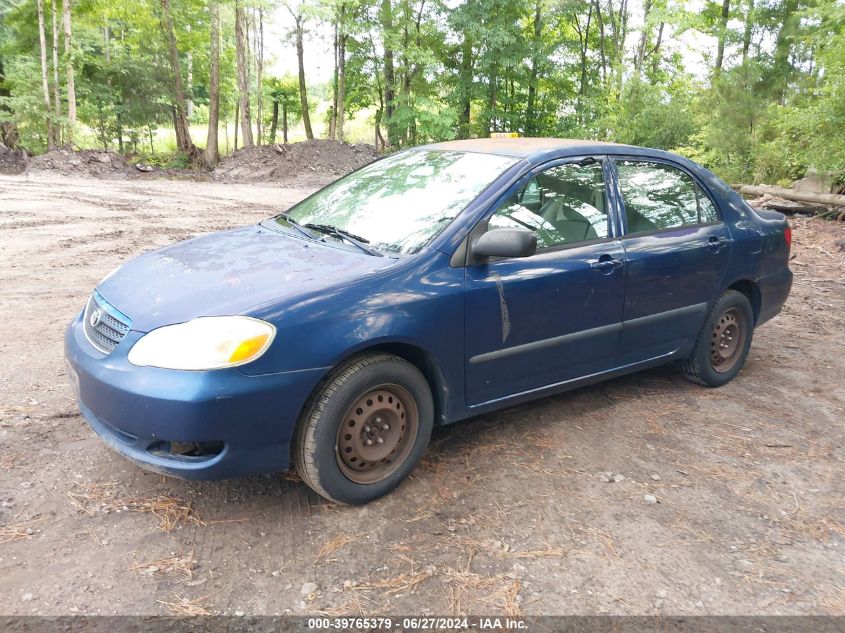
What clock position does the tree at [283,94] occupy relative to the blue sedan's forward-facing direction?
The tree is roughly at 4 o'clock from the blue sedan.

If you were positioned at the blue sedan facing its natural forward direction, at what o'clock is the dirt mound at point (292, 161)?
The dirt mound is roughly at 4 o'clock from the blue sedan.

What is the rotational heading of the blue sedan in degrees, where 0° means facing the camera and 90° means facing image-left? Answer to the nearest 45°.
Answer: approximately 45°

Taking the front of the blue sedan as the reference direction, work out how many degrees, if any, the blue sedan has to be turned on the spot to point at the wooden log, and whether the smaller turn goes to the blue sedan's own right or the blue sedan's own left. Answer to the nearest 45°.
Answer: approximately 180°

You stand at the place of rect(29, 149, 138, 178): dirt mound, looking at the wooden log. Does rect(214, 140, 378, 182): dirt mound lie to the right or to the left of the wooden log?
left

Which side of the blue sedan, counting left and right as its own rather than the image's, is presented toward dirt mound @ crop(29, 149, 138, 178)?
right
